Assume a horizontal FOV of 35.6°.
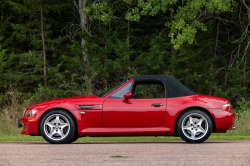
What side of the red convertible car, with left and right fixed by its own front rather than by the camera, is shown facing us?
left
